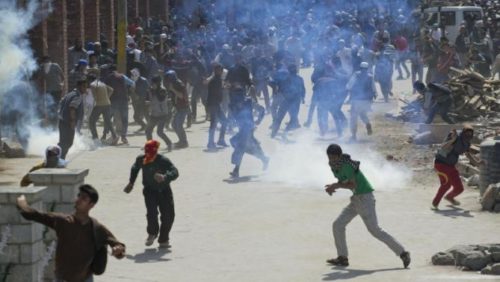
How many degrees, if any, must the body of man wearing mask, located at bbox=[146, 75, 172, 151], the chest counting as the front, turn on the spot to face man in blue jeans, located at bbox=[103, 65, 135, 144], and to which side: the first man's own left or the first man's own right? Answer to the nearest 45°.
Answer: approximately 90° to the first man's own right

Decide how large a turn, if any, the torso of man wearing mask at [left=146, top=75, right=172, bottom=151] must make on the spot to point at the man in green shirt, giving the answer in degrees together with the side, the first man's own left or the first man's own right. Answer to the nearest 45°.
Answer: approximately 45° to the first man's own left
